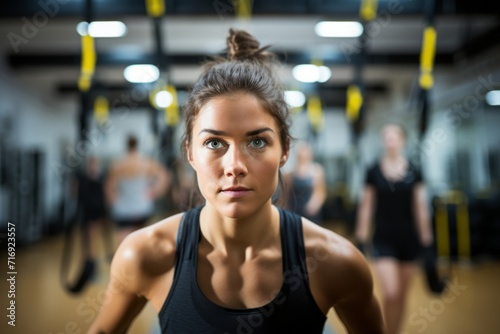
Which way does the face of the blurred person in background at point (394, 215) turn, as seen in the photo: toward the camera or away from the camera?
toward the camera

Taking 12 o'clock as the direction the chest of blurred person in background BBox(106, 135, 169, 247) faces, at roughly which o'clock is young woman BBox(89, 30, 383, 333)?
The young woman is roughly at 6 o'clock from the blurred person in background.

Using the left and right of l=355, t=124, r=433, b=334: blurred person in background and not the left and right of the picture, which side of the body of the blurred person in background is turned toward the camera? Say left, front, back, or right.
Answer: front

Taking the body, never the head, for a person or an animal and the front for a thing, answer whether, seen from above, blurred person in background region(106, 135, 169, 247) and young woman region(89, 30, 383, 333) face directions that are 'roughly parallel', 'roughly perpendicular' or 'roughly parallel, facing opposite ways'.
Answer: roughly parallel, facing opposite ways

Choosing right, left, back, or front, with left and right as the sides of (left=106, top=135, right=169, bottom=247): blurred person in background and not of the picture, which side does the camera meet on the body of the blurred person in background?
back

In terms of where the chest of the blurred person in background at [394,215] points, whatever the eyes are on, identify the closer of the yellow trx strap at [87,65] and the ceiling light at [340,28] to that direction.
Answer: the yellow trx strap

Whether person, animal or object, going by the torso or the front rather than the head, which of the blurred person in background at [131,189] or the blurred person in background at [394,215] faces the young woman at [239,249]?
the blurred person in background at [394,215]

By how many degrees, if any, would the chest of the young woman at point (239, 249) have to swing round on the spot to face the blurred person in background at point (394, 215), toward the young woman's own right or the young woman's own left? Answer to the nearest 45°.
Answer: approximately 135° to the young woman's own left

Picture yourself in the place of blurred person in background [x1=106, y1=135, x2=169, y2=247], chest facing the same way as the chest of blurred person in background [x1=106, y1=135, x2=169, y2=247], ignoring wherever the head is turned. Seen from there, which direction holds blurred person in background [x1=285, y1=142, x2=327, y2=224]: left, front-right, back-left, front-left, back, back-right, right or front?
right

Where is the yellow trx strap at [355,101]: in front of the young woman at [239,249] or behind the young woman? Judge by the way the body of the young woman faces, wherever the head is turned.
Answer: behind

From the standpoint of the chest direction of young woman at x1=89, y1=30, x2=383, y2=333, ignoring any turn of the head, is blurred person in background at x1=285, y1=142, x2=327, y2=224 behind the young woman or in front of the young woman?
behind
